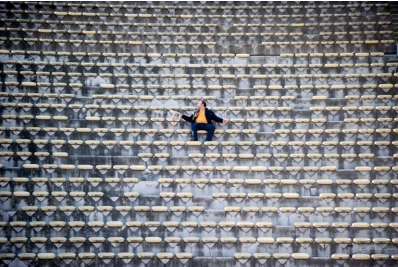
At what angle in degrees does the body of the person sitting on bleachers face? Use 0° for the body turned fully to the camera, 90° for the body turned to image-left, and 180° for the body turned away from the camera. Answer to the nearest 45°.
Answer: approximately 0°
